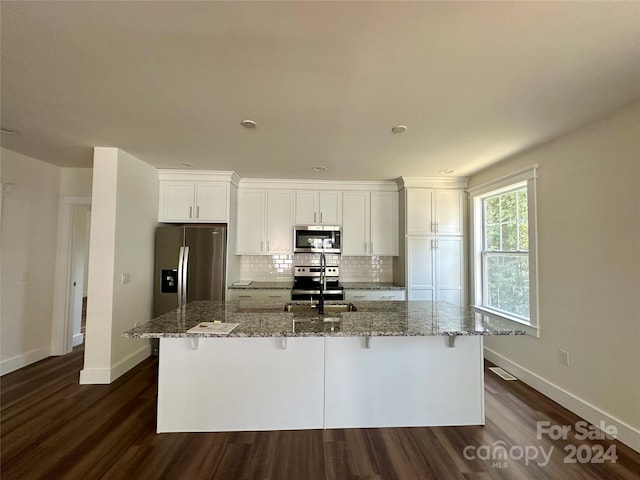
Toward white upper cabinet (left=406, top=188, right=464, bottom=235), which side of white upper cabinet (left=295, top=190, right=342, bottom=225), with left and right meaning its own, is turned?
left

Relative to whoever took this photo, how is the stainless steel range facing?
facing the viewer

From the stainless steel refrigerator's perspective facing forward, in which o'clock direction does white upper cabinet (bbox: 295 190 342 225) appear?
The white upper cabinet is roughly at 9 o'clock from the stainless steel refrigerator.

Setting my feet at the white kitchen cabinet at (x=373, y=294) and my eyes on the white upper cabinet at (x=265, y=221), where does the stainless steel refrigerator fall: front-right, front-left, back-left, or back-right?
front-left

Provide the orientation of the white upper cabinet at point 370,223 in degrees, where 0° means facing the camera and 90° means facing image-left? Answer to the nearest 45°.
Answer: approximately 0°

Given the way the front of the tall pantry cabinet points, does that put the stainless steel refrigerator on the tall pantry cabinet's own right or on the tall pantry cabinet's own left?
on the tall pantry cabinet's own right

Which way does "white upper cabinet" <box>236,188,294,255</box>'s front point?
toward the camera

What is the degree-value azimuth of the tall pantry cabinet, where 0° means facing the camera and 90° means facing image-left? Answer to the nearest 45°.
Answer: approximately 0°

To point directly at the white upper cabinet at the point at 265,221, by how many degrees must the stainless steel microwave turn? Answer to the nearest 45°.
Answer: approximately 90° to its right

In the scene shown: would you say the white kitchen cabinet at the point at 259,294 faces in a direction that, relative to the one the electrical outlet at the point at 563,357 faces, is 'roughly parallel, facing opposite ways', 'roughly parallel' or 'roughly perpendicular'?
roughly perpendicular

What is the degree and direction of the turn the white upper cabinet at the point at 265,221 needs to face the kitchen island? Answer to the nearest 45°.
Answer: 0° — it already faces it

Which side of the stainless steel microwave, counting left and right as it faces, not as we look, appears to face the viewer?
front

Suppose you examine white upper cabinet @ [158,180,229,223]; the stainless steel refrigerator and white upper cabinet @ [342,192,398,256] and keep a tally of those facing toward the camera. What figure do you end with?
3

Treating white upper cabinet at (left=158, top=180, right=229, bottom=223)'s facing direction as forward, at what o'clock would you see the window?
The window is roughly at 10 o'clock from the white upper cabinet.
